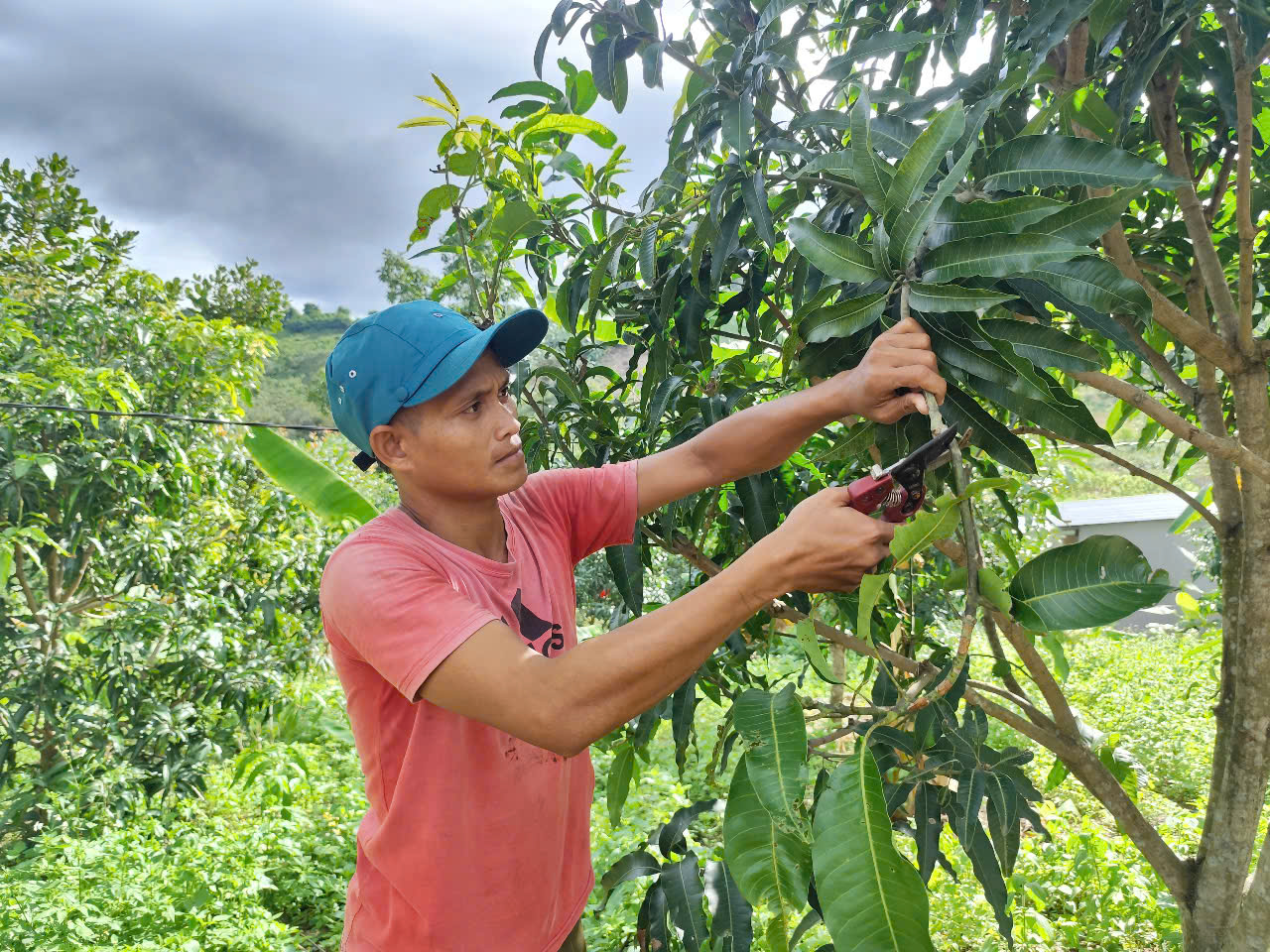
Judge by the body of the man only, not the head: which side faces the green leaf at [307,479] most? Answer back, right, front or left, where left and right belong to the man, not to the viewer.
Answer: back

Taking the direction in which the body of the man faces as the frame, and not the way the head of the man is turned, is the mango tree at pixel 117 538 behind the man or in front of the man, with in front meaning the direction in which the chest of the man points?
behind

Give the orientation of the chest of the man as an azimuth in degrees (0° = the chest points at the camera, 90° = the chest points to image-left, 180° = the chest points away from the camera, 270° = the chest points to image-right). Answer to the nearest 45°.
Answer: approximately 315°
